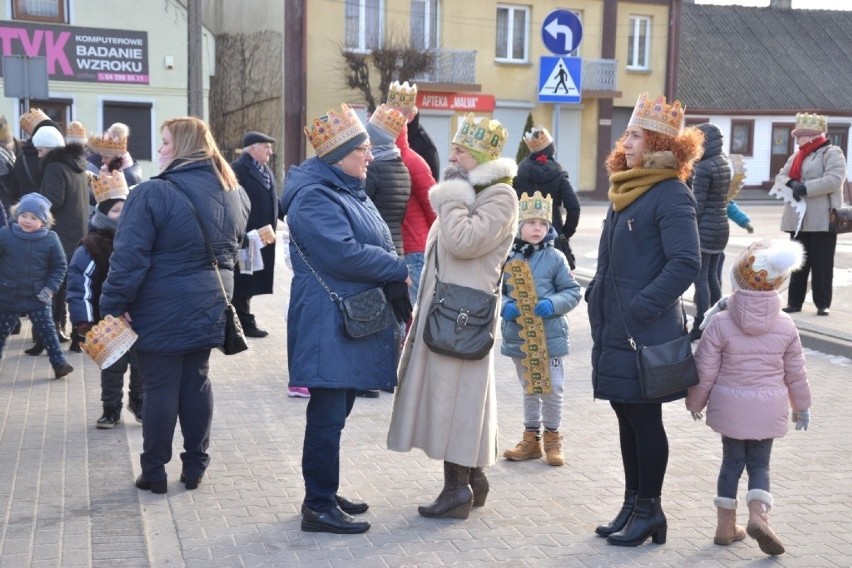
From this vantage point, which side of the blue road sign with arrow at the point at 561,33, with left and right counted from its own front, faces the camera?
front

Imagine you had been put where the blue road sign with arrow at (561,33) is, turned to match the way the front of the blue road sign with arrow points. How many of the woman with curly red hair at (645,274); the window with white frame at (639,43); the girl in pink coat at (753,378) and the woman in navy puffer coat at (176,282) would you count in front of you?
3

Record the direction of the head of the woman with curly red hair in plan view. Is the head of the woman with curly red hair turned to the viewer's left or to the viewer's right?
to the viewer's left

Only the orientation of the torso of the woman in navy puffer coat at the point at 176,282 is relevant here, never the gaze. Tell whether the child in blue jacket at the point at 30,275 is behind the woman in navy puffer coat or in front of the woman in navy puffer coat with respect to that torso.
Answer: in front

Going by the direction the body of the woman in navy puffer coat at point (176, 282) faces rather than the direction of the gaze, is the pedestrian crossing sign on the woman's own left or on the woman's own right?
on the woman's own right

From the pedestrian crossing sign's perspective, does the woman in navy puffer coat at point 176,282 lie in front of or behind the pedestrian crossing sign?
in front

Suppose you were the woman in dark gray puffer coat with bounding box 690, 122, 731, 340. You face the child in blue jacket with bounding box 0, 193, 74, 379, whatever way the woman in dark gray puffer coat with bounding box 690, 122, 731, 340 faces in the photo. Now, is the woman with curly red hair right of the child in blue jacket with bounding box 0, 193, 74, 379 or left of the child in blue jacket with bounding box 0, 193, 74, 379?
left

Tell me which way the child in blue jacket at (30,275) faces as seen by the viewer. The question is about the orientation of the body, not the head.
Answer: toward the camera

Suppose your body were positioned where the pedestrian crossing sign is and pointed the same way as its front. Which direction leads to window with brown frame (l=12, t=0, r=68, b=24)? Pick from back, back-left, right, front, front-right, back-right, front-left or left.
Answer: back-right

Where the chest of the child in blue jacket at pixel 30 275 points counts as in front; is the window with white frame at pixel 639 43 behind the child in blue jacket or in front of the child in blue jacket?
behind

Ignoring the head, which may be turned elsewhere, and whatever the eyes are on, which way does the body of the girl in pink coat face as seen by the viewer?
away from the camera

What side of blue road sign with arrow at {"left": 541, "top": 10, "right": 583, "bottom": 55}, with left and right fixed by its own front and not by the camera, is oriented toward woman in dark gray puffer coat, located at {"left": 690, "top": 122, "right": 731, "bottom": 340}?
front

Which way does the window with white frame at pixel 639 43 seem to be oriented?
toward the camera

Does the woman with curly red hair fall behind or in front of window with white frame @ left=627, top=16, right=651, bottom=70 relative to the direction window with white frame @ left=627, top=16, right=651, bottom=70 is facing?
in front
